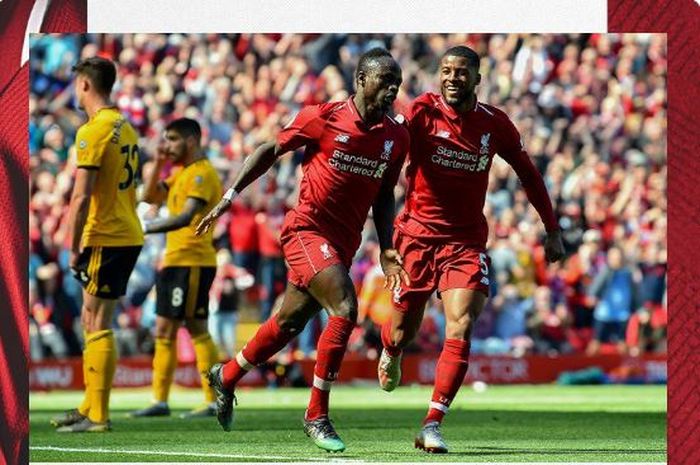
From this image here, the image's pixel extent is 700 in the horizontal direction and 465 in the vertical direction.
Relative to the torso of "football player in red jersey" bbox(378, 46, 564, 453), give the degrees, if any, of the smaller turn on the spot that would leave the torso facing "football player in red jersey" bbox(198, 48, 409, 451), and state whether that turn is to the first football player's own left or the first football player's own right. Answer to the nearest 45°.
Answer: approximately 45° to the first football player's own right

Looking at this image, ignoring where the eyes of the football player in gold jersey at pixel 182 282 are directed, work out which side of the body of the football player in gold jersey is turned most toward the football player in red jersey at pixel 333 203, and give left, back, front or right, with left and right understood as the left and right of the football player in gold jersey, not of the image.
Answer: left

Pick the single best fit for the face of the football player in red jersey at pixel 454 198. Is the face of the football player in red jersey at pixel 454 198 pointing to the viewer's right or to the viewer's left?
to the viewer's left

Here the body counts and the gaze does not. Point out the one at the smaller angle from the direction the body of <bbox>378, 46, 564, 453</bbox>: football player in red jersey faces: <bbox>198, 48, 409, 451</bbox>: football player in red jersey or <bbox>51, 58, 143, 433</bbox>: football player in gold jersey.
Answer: the football player in red jersey

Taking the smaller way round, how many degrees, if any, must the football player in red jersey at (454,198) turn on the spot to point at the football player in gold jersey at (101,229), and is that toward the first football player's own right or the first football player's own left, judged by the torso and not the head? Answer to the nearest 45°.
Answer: approximately 90° to the first football player's own right

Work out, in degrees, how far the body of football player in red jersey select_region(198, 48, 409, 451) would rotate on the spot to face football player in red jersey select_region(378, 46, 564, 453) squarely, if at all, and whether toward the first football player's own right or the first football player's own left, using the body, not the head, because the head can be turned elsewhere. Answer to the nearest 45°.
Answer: approximately 90° to the first football player's own left

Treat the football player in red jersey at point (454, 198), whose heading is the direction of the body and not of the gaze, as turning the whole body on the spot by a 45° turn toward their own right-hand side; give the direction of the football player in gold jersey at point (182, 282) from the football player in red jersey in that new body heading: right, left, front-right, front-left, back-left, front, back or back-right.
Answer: right
